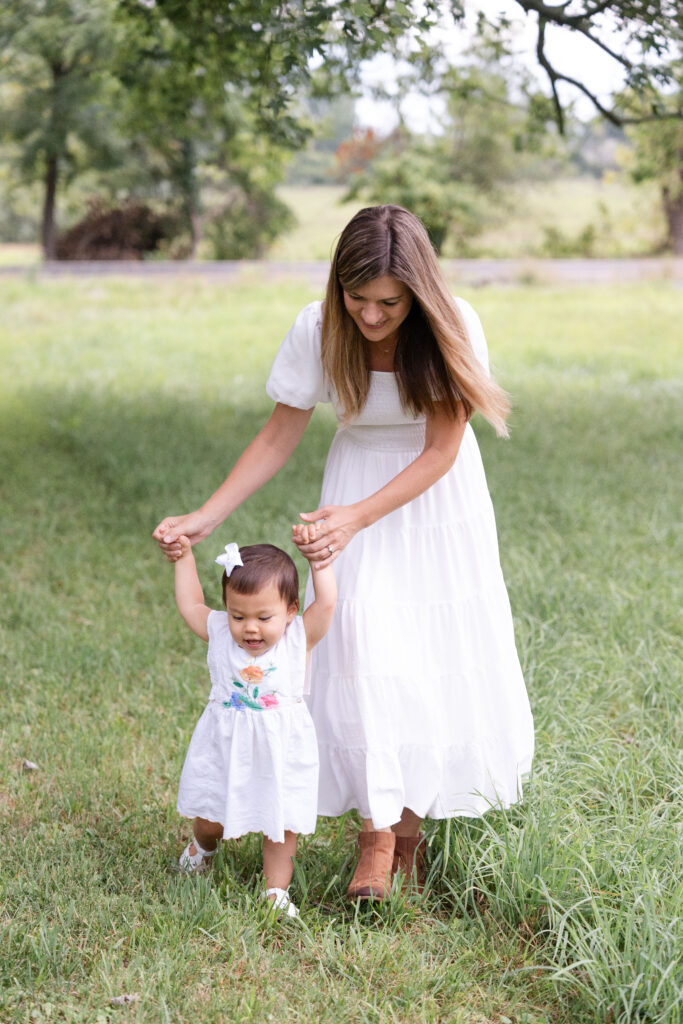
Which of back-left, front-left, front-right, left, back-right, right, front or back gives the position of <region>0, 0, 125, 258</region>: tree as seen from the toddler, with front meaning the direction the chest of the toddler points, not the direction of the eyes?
back

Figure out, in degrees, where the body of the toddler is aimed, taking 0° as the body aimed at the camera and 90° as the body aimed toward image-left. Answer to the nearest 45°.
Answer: approximately 0°

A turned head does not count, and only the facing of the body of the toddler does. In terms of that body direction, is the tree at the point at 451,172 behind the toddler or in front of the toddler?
behind

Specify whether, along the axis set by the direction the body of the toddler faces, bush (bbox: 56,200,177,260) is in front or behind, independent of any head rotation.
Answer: behind
